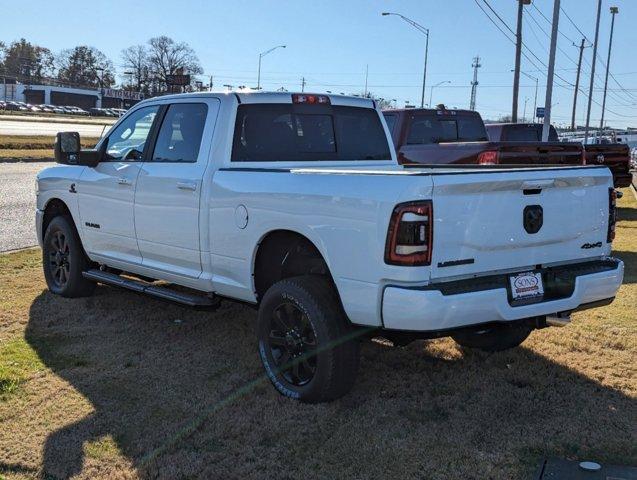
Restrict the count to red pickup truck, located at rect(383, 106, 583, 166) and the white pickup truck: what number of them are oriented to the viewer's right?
0

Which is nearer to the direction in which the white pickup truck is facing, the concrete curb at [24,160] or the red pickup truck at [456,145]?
the concrete curb

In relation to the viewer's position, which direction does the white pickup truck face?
facing away from the viewer and to the left of the viewer

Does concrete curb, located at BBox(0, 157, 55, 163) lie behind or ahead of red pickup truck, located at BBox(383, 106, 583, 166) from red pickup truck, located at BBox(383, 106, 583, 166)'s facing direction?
ahead

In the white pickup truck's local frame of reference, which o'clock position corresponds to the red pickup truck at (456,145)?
The red pickup truck is roughly at 2 o'clock from the white pickup truck.

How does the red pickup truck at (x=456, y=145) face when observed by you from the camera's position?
facing away from the viewer and to the left of the viewer

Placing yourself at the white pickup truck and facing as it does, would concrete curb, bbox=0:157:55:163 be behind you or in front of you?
in front

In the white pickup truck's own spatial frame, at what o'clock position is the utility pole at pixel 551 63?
The utility pole is roughly at 2 o'clock from the white pickup truck.

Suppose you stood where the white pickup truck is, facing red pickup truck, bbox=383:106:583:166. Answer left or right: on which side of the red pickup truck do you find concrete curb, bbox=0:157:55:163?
left

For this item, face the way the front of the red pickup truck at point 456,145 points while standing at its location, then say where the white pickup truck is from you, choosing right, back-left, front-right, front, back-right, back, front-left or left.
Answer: back-left

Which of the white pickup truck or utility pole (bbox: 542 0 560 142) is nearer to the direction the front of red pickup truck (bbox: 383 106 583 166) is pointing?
the utility pole

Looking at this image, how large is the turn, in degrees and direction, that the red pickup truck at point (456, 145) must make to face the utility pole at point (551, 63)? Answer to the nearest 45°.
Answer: approximately 45° to its right
